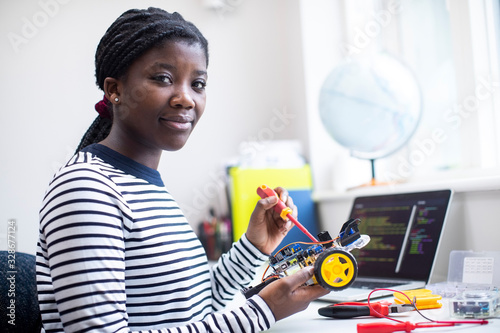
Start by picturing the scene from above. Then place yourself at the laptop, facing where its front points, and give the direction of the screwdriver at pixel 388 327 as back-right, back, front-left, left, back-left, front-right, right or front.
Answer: front-left

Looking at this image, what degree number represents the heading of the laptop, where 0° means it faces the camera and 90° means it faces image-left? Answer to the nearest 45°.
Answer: approximately 45°

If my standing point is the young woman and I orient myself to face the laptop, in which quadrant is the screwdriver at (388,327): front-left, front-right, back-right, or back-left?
front-right

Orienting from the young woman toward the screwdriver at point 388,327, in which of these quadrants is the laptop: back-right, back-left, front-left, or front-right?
front-left

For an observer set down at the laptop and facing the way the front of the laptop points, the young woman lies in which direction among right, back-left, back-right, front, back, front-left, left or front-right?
front
